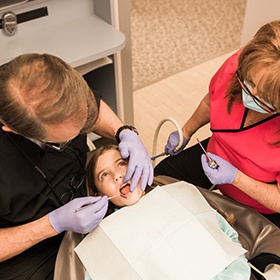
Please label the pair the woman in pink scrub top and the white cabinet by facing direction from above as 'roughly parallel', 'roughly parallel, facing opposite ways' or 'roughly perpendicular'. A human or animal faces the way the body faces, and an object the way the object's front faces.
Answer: roughly perpendicular

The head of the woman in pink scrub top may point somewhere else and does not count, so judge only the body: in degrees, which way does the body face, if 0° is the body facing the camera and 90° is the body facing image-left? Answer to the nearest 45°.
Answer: approximately 45°

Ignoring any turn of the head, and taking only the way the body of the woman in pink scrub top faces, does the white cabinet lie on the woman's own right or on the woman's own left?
on the woman's own right

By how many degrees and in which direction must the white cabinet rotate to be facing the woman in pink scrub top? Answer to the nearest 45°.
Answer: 0° — it already faces them

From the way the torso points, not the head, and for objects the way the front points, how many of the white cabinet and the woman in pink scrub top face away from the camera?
0

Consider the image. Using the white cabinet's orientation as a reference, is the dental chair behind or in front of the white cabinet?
in front

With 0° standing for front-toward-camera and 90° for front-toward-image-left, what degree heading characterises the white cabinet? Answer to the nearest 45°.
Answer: approximately 315°
